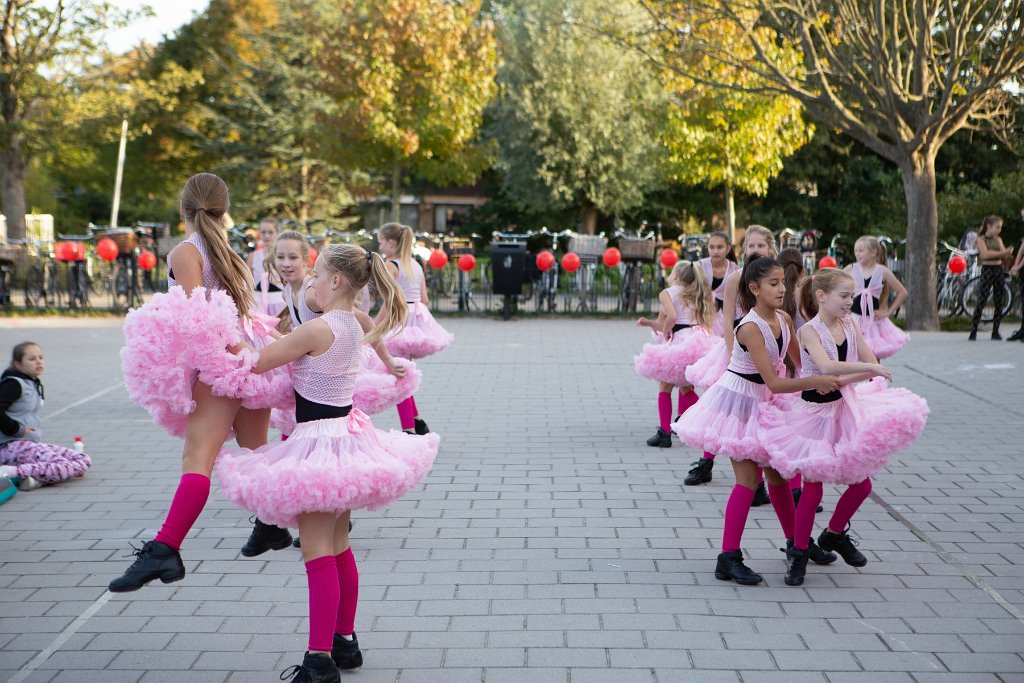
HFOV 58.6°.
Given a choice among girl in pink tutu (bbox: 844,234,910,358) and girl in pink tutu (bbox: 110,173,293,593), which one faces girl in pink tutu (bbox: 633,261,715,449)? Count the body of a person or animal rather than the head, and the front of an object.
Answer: girl in pink tutu (bbox: 844,234,910,358)

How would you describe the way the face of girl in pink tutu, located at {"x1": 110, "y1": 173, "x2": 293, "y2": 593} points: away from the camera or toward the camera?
away from the camera

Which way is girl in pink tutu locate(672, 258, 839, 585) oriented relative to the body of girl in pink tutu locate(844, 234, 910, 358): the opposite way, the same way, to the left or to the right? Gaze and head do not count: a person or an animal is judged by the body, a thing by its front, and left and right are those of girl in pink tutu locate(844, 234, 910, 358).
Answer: to the left

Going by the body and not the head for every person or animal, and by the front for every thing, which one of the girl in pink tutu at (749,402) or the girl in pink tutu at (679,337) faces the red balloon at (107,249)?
the girl in pink tutu at (679,337)

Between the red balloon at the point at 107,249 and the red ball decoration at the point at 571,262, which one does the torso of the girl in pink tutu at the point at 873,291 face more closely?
the red balloon

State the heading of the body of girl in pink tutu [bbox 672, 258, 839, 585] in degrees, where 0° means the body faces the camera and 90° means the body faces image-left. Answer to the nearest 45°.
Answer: approximately 315°

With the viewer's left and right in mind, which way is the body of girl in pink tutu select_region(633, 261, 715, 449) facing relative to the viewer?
facing away from the viewer and to the left of the viewer

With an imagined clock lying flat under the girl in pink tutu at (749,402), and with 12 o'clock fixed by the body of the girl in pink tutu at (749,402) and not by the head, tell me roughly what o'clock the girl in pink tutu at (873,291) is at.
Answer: the girl in pink tutu at (873,291) is roughly at 8 o'clock from the girl in pink tutu at (749,402).
